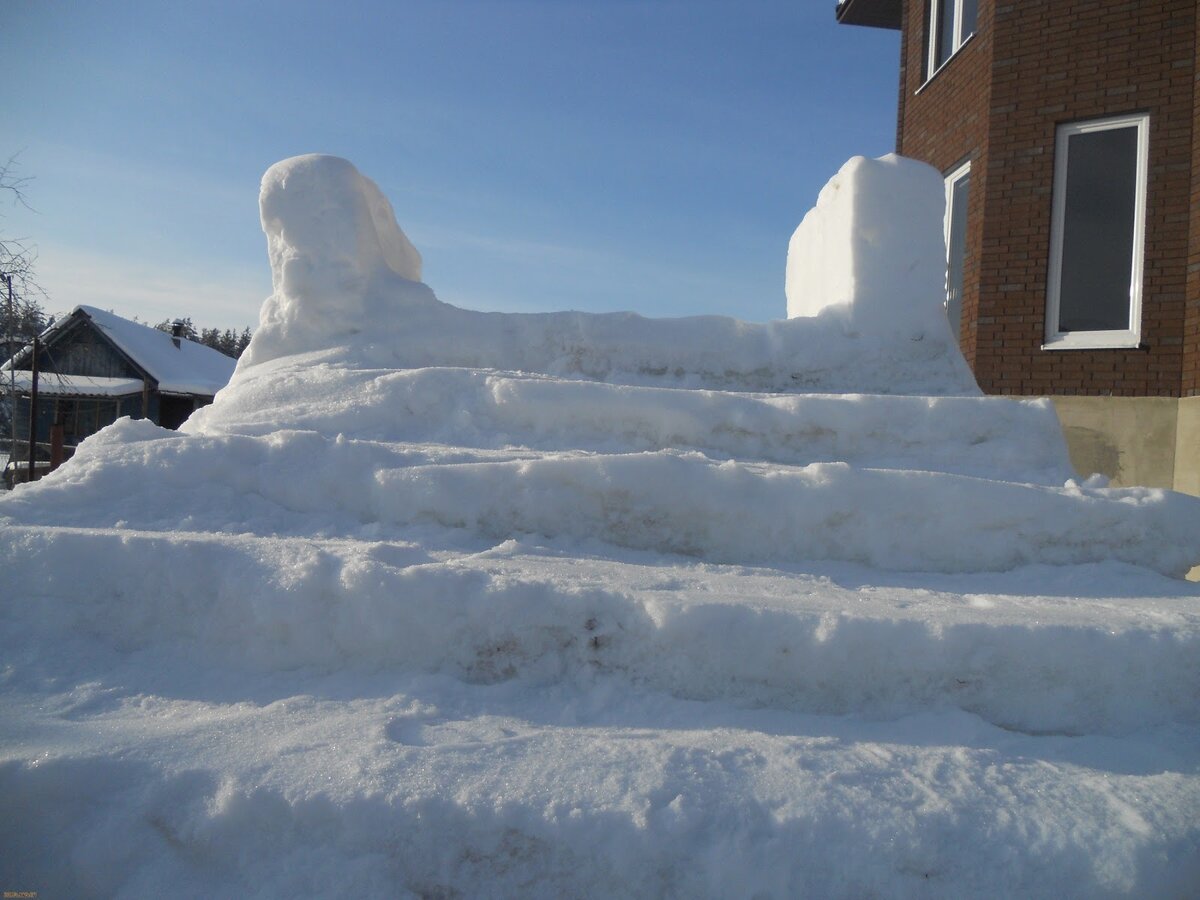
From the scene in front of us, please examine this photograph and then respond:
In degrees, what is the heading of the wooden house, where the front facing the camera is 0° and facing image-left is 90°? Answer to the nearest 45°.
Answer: approximately 45°

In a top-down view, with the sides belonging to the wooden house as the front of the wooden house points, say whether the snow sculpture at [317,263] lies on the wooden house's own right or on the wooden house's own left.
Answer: on the wooden house's own left

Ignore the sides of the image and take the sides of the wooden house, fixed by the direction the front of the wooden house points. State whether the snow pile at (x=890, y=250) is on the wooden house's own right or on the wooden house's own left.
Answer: on the wooden house's own left

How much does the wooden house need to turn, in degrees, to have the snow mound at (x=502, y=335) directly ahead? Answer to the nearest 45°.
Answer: approximately 45° to its left

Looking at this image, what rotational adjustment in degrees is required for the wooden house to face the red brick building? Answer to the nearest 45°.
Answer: approximately 45° to its left

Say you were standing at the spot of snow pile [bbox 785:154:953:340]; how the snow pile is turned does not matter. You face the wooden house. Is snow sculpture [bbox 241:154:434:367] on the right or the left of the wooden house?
left
